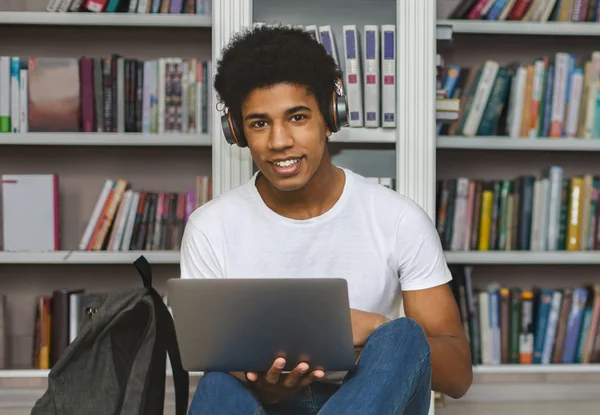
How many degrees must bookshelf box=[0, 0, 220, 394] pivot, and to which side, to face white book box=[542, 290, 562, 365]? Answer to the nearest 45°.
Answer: approximately 90° to its left

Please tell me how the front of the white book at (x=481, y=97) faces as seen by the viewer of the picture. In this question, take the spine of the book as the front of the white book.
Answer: facing the viewer

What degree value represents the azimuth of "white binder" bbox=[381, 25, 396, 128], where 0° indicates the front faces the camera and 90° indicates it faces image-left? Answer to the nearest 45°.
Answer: approximately 0°

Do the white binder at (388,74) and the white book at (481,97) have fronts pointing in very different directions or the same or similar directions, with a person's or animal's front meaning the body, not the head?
same or similar directions

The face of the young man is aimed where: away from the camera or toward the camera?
toward the camera

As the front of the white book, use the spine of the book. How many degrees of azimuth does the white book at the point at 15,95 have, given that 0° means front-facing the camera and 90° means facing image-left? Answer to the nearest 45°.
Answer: approximately 0°

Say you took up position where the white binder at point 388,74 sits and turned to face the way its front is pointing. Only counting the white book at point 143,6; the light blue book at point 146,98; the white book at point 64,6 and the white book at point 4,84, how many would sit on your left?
0

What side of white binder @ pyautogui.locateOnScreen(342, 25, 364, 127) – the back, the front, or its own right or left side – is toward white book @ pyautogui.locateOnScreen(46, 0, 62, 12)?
right

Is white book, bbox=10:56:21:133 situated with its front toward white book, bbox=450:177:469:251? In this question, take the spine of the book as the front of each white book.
no

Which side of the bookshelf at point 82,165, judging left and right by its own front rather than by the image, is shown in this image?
front

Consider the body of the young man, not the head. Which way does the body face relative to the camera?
toward the camera

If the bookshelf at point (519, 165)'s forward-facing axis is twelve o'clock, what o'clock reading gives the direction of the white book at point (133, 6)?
The white book is roughly at 2 o'clock from the bookshelf.

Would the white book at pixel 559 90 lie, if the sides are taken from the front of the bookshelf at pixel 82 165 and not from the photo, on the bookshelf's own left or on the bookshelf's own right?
on the bookshelf's own left

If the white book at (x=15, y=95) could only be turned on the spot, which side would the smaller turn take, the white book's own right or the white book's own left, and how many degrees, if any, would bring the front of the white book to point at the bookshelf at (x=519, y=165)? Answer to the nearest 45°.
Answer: approximately 90° to the white book's own left

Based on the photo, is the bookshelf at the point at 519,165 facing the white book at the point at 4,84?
no

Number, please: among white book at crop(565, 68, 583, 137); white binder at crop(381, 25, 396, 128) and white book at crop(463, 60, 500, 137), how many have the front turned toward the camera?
3
